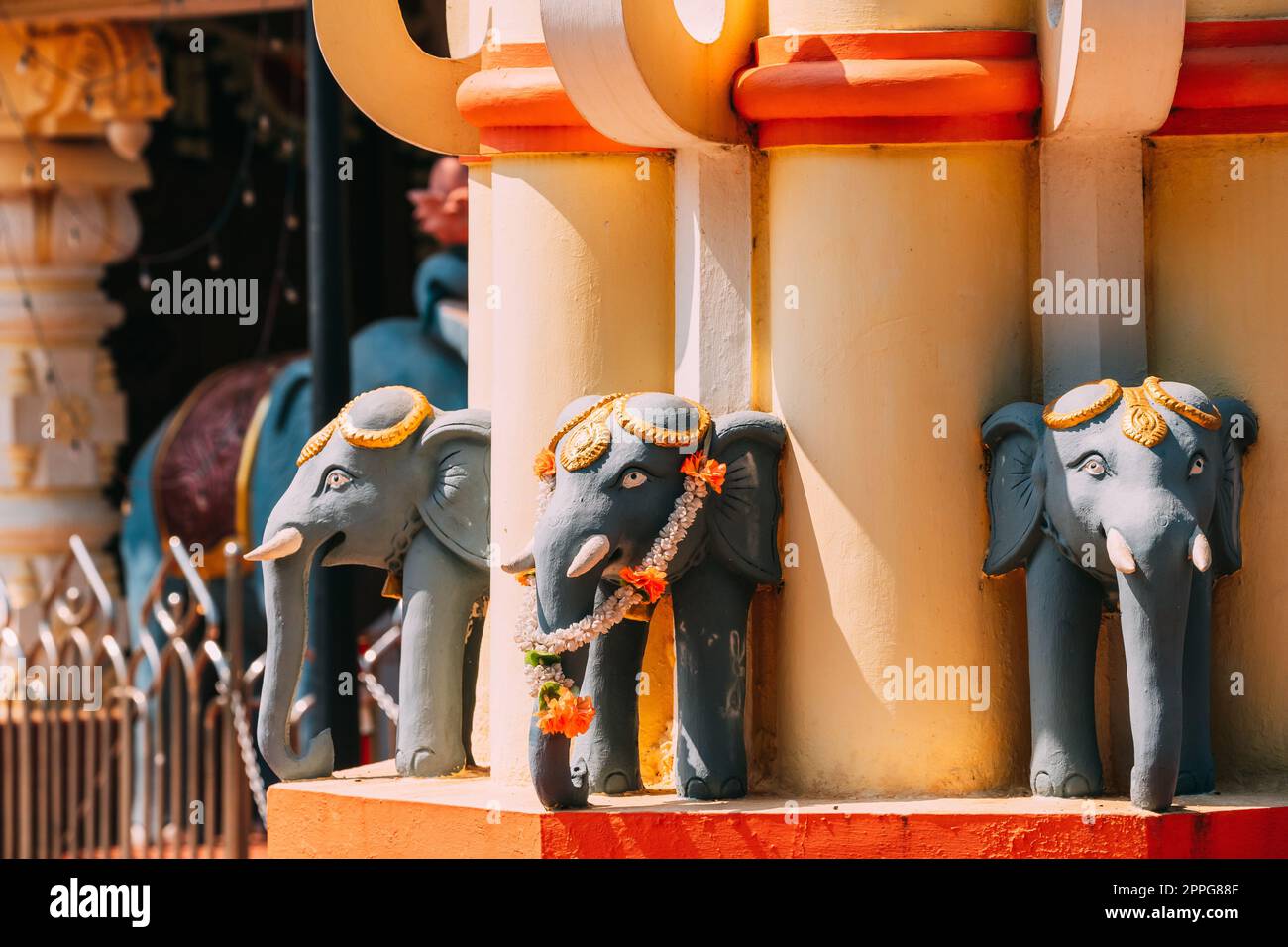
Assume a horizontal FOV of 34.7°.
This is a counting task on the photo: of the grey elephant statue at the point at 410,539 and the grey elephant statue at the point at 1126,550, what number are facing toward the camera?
1

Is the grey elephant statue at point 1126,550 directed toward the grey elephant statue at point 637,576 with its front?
no

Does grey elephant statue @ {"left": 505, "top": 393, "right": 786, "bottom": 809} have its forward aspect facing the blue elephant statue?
no

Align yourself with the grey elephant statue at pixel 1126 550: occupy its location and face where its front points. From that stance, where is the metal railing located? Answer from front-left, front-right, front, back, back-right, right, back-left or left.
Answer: back-right

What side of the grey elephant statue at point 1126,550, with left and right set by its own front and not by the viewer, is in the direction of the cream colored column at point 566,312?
right

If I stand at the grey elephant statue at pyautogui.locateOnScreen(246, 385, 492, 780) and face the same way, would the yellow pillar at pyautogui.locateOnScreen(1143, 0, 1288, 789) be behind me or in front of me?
behind

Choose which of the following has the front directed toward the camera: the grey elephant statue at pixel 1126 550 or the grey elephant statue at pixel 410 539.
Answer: the grey elephant statue at pixel 1126 550

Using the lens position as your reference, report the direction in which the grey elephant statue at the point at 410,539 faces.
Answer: facing to the left of the viewer

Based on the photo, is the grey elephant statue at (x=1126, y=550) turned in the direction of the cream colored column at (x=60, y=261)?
no

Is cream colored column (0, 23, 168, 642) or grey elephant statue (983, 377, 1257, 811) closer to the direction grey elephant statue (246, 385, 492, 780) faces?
the cream colored column

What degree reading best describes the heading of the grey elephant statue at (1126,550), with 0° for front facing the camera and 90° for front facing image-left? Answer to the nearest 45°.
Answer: approximately 0°

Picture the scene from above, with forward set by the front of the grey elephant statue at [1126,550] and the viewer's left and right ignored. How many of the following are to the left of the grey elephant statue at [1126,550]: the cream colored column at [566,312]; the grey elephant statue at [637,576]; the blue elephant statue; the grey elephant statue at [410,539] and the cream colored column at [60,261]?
0

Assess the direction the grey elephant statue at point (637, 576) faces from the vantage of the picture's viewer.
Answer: facing the viewer and to the left of the viewer

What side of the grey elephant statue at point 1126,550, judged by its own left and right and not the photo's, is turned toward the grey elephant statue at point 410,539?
right

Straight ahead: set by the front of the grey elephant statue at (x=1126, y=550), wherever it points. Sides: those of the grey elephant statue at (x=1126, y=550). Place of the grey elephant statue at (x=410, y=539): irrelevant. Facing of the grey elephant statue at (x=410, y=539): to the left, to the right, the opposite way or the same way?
to the right
